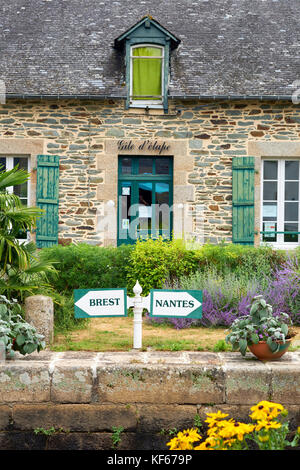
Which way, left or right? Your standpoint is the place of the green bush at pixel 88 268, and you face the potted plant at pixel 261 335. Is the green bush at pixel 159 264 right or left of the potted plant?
left

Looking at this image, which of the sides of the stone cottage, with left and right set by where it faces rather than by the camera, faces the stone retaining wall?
front

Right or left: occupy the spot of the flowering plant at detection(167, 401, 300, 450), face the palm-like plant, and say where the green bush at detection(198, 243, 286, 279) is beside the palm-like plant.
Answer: right

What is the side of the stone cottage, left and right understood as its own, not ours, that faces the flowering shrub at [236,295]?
front

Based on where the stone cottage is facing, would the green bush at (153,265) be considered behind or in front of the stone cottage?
in front

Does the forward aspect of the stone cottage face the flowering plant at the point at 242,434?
yes

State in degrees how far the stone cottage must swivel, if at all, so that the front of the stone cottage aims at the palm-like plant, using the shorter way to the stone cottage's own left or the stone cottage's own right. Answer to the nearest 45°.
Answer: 0° — it already faces it

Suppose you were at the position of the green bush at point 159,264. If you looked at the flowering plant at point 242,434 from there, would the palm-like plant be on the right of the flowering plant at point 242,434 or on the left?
right

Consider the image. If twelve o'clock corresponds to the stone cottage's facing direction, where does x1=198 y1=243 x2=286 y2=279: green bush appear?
The green bush is roughly at 11 o'clock from the stone cottage.

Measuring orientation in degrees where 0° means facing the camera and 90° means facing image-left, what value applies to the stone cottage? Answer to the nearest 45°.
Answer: approximately 0°

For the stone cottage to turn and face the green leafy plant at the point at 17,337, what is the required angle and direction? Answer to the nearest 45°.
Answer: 0° — it already faces it
